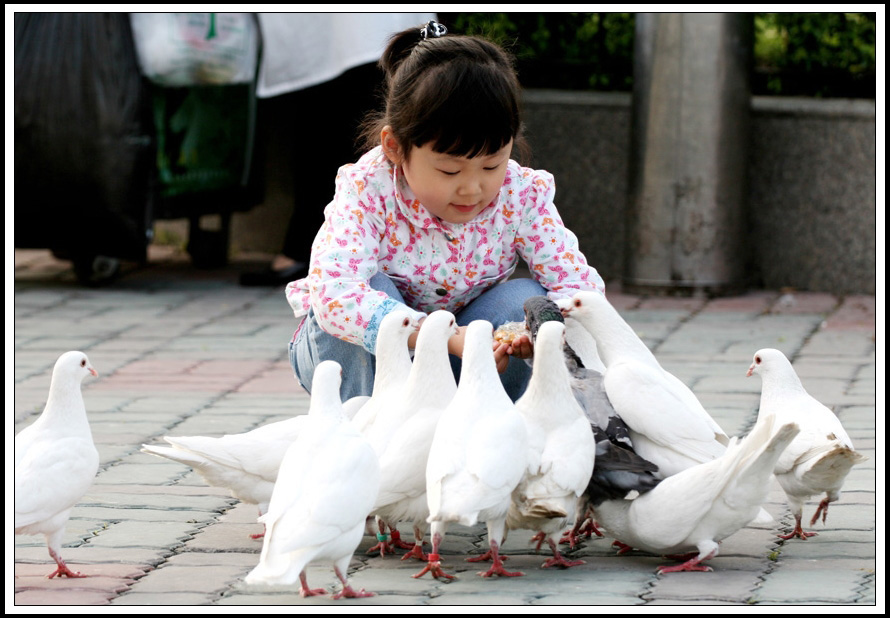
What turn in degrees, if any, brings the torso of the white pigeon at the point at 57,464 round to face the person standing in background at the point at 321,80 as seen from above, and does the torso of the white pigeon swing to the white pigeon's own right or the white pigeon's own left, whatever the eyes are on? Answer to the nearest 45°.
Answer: approximately 90° to the white pigeon's own left

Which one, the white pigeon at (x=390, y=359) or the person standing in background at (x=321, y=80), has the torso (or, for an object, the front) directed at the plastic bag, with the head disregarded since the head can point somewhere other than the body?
the person standing in background

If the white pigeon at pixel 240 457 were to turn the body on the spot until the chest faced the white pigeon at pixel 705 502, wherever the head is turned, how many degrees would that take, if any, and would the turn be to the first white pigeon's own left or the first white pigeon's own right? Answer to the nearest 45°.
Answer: approximately 45° to the first white pigeon's own right

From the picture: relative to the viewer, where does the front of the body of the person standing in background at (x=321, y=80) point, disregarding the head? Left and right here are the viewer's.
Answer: facing to the left of the viewer

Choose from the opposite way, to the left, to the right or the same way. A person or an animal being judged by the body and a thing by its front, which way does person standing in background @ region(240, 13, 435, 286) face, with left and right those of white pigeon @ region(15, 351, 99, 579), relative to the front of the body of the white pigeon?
the opposite way

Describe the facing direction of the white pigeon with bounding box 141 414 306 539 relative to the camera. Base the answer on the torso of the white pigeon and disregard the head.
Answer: to the viewer's right

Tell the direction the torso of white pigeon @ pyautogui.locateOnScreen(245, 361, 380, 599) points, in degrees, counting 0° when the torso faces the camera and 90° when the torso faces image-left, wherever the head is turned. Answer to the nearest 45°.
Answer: approximately 225°

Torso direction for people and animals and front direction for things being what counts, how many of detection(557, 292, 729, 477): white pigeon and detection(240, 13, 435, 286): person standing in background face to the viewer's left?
2

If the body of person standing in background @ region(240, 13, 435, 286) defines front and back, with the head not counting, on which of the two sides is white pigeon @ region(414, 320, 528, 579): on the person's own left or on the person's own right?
on the person's own left

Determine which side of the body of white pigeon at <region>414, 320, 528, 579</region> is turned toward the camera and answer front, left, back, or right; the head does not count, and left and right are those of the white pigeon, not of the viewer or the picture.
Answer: back

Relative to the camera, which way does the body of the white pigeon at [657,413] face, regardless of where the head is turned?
to the viewer's left

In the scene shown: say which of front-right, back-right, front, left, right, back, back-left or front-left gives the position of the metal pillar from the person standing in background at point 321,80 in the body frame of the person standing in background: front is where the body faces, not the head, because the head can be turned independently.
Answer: back
